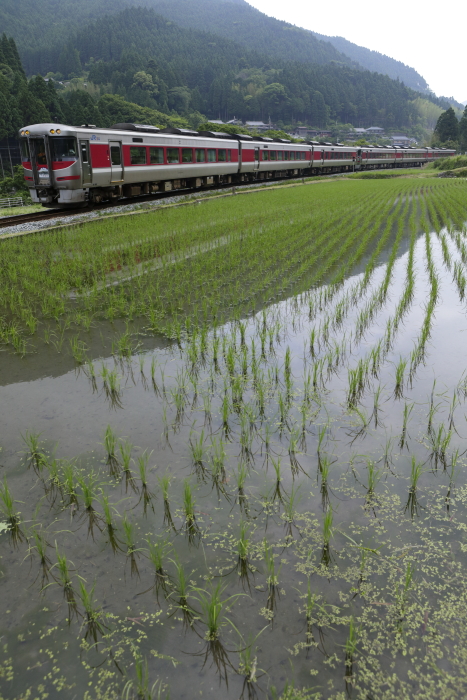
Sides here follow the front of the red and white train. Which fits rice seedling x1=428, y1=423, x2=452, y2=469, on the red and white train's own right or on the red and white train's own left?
on the red and white train's own left

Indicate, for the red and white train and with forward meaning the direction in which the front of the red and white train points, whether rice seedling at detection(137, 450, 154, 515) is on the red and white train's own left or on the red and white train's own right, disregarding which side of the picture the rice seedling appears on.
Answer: on the red and white train's own left

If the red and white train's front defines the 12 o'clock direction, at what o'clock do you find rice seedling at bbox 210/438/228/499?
The rice seedling is roughly at 10 o'clock from the red and white train.

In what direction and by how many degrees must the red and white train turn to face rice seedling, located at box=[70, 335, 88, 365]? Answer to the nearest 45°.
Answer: approximately 45° to its left

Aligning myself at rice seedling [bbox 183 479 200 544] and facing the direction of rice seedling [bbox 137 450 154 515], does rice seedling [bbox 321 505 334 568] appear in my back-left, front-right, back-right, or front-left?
back-right

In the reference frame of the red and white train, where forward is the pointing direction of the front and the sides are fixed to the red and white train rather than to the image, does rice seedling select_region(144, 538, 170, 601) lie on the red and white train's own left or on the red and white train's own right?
on the red and white train's own left

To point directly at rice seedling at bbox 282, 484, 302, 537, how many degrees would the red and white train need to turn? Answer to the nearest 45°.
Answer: approximately 45° to its left

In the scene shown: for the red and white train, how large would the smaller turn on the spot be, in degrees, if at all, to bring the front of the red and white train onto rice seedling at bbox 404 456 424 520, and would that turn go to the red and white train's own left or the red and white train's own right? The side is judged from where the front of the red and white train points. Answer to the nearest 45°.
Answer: approximately 45° to the red and white train's own left

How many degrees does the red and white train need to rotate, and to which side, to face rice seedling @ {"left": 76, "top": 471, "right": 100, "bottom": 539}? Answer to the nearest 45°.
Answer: approximately 45° to its left

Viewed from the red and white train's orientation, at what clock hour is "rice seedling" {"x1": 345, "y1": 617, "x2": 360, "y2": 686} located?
The rice seedling is roughly at 10 o'clock from the red and white train.

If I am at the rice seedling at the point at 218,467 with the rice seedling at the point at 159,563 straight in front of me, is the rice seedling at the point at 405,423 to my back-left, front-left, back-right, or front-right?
back-left

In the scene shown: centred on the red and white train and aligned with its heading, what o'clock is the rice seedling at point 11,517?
The rice seedling is roughly at 10 o'clock from the red and white train.

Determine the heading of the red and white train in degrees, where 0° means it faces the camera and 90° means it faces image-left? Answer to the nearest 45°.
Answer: approximately 45°
